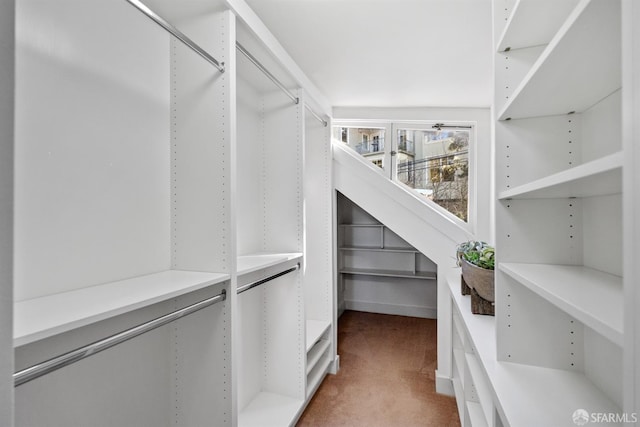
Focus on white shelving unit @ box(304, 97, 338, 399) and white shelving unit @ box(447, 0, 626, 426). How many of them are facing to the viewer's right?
1

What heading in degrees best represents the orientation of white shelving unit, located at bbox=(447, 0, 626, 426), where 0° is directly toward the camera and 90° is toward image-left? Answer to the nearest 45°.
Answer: approximately 90°

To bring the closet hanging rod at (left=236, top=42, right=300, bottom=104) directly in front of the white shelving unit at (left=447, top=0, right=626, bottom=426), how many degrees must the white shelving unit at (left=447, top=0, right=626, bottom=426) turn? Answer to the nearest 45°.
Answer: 0° — it already faces it

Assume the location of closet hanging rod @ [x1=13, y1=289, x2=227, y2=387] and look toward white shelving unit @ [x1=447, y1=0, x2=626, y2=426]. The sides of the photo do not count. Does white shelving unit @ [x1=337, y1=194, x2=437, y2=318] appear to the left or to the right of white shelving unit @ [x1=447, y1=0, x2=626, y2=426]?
left

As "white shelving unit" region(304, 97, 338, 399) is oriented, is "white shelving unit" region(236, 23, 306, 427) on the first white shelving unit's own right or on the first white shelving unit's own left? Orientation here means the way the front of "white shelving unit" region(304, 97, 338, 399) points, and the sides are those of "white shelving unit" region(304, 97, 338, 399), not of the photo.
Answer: on the first white shelving unit's own right

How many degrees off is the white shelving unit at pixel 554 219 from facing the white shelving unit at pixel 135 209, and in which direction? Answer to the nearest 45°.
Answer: approximately 45° to its left

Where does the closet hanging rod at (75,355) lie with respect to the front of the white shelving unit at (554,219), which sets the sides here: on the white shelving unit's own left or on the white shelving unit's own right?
on the white shelving unit's own left

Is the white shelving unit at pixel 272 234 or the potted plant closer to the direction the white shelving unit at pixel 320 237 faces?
the potted plant

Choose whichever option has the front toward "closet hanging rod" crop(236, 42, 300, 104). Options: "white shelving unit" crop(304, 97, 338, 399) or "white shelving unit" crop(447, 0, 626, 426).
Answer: "white shelving unit" crop(447, 0, 626, 426)

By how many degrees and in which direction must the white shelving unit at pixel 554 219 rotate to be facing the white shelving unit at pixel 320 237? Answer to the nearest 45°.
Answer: approximately 45° to its right

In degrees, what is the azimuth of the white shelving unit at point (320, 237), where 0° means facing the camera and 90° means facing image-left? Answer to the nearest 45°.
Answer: approximately 270°
